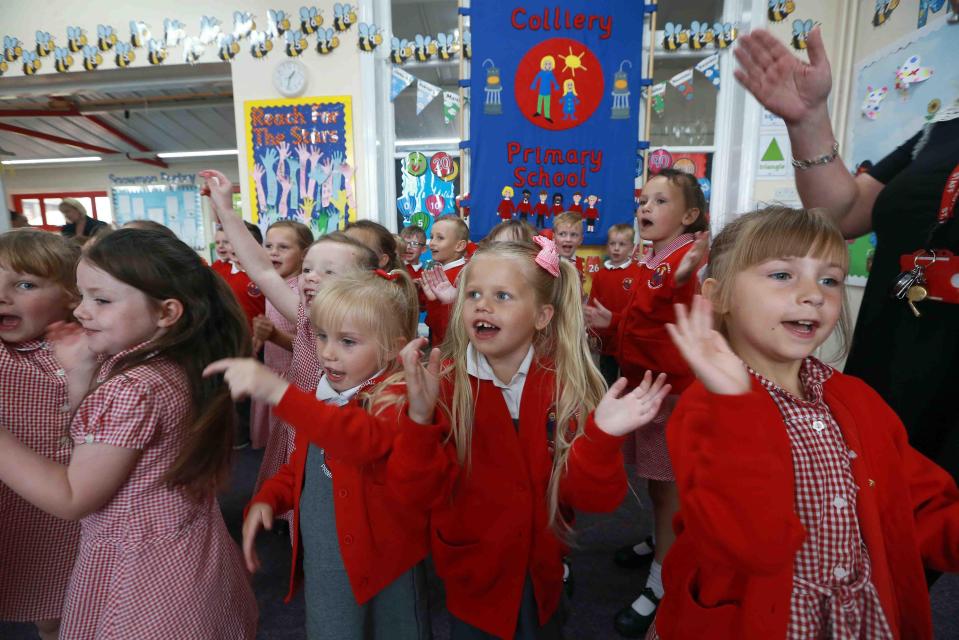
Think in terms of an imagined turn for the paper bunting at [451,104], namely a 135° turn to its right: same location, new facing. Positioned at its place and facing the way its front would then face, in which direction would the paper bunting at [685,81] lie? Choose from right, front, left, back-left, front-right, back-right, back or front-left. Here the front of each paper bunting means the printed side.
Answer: back-right

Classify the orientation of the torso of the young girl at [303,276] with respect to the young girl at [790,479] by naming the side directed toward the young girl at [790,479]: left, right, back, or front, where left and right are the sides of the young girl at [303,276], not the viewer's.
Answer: left

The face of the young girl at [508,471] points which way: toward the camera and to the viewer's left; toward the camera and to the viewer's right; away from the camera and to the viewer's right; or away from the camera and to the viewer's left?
toward the camera and to the viewer's left

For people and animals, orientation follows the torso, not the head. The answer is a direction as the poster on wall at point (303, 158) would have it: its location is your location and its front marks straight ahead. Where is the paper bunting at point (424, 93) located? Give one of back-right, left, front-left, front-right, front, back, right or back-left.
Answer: left

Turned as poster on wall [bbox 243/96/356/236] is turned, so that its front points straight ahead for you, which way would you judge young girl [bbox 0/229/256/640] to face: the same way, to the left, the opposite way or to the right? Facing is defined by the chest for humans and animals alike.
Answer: to the right

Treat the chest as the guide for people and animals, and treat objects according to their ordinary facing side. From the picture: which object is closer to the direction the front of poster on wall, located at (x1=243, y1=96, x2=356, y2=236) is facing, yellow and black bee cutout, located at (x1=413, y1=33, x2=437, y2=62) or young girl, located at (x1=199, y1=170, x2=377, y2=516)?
the young girl

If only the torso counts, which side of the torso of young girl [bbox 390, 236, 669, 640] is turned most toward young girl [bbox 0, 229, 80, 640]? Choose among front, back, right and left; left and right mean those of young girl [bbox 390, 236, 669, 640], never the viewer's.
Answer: right

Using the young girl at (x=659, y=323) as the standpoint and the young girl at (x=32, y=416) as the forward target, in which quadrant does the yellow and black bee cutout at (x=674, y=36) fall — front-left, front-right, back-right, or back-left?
back-right

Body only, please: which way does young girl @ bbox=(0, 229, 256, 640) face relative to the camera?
to the viewer's left

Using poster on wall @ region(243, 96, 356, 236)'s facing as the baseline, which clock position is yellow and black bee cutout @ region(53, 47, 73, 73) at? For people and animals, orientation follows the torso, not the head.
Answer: The yellow and black bee cutout is roughly at 4 o'clock from the poster on wall.

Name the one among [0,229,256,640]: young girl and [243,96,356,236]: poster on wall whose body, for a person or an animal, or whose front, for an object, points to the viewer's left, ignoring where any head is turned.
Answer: the young girl
